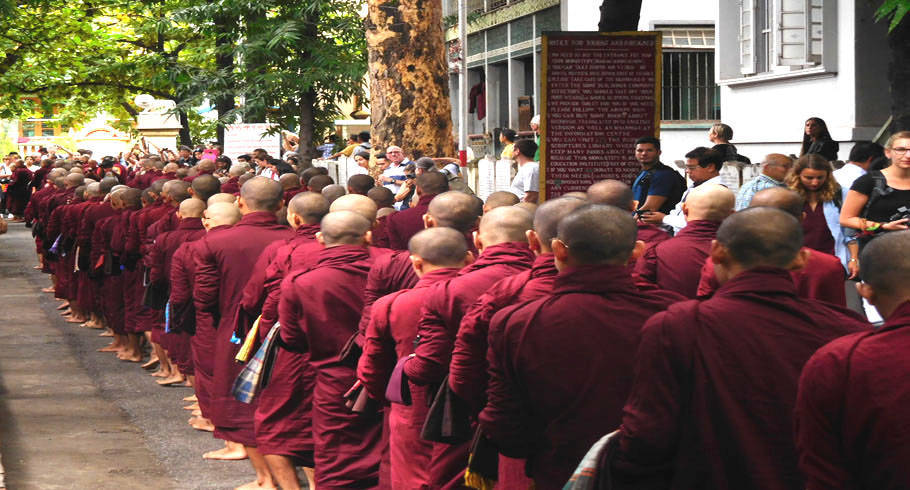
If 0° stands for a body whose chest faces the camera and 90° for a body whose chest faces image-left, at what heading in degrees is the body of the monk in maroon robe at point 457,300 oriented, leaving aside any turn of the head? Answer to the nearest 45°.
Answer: approximately 180°

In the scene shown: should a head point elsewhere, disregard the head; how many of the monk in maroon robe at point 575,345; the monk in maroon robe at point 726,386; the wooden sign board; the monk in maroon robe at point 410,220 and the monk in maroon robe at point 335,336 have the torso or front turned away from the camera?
4

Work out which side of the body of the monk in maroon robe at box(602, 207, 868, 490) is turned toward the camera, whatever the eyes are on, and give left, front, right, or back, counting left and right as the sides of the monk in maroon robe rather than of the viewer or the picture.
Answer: back

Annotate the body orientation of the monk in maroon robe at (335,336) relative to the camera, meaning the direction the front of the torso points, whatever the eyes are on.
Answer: away from the camera

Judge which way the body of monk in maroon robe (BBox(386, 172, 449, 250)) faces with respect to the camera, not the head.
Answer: away from the camera

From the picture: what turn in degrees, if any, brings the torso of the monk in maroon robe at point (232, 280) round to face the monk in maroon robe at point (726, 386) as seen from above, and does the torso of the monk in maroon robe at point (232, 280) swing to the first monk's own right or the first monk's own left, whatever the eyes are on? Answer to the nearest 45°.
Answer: approximately 180°

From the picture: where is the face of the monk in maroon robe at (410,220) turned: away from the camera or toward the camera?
away from the camera

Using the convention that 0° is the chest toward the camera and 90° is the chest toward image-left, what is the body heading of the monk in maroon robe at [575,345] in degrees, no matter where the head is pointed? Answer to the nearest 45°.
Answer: approximately 180°

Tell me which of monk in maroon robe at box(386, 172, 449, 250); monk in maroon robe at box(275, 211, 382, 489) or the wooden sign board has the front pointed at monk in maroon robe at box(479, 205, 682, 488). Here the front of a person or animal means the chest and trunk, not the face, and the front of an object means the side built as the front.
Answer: the wooden sign board

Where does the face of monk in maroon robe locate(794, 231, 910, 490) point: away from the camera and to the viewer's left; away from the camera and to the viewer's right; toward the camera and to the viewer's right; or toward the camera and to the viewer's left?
away from the camera and to the viewer's left

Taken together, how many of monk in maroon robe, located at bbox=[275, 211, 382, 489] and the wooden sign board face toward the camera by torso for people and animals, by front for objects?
1

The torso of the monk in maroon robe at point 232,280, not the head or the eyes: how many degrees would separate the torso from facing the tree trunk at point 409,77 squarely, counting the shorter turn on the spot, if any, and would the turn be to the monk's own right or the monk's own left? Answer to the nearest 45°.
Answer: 0° — they already face it

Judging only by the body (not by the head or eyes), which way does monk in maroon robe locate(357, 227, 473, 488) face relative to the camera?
away from the camera

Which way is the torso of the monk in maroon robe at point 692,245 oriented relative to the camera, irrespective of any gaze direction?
away from the camera

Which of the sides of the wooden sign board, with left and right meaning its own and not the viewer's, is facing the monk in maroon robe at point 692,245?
front
